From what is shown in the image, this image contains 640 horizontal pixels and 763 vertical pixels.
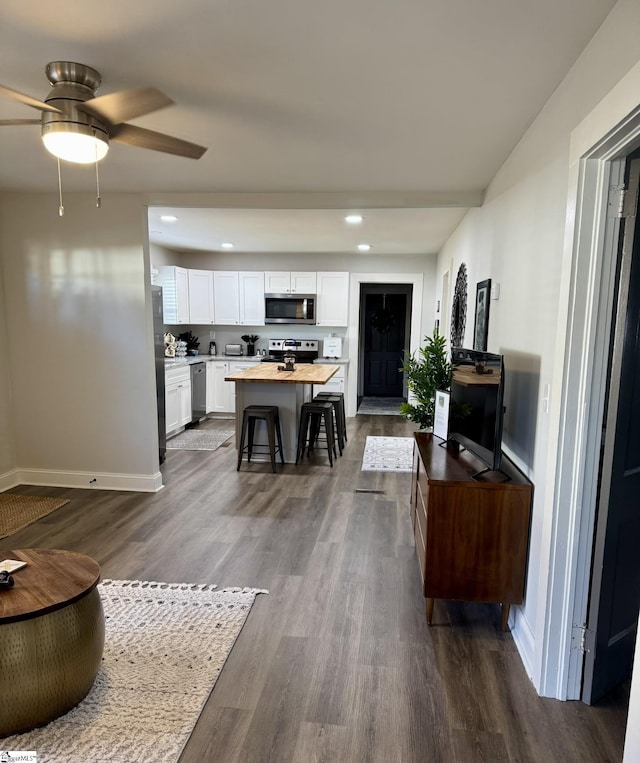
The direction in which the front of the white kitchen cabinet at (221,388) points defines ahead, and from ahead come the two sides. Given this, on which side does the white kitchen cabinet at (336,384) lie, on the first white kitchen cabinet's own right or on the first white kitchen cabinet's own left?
on the first white kitchen cabinet's own left

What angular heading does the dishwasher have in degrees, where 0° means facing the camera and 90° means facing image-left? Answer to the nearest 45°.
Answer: approximately 270°

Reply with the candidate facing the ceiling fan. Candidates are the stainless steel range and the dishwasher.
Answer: the stainless steel range

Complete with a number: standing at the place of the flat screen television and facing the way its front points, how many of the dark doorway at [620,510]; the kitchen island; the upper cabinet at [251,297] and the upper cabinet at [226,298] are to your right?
3

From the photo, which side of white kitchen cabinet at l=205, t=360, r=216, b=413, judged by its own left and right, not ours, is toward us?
front

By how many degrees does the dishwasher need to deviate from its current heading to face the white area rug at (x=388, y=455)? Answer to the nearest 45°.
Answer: approximately 45° to its right

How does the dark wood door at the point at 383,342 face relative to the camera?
toward the camera

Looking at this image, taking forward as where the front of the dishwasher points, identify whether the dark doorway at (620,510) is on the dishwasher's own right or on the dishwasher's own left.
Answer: on the dishwasher's own right

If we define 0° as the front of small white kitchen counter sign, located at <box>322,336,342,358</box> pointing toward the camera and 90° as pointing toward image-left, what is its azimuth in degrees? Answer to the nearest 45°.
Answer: approximately 0°

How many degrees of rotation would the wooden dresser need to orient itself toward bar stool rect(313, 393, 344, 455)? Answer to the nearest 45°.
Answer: approximately 45° to its right
